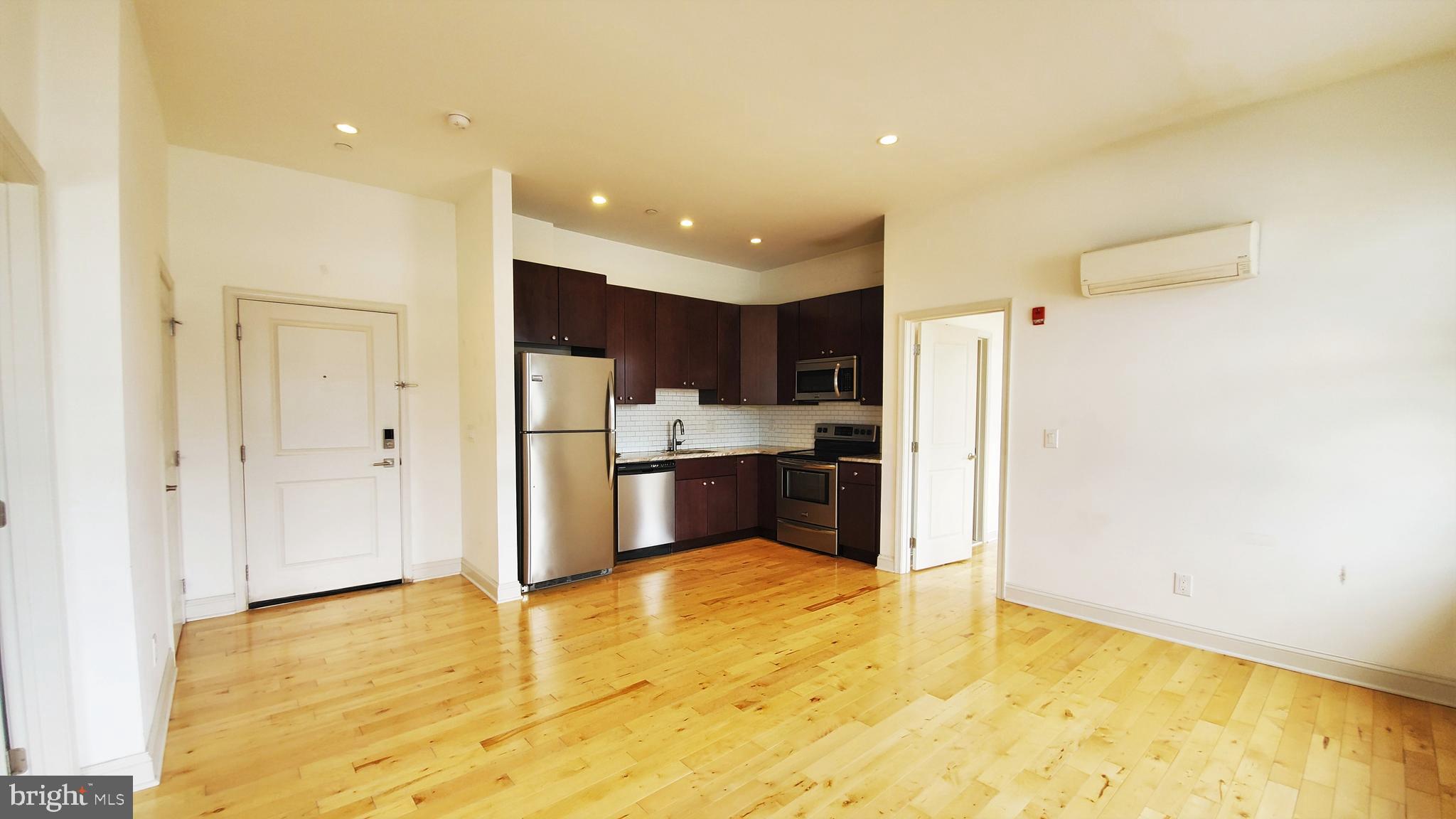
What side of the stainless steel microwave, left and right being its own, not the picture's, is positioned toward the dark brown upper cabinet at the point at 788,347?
right

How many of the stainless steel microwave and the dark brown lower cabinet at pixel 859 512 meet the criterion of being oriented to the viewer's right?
0

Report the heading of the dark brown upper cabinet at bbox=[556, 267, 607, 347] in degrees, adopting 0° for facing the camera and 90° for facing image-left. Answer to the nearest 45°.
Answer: approximately 315°

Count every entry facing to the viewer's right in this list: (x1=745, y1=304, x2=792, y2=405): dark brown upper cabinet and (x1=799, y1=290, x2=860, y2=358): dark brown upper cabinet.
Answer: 0

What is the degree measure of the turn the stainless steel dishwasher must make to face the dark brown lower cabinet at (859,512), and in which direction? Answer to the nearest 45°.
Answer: approximately 45° to its left

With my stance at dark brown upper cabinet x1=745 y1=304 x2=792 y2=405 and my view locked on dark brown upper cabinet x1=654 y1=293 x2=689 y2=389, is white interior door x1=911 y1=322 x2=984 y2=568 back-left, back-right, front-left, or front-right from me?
back-left

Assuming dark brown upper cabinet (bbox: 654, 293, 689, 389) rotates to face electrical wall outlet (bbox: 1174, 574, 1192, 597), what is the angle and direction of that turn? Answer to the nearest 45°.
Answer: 0° — it already faces it

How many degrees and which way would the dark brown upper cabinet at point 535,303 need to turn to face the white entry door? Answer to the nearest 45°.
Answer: approximately 135° to its right
